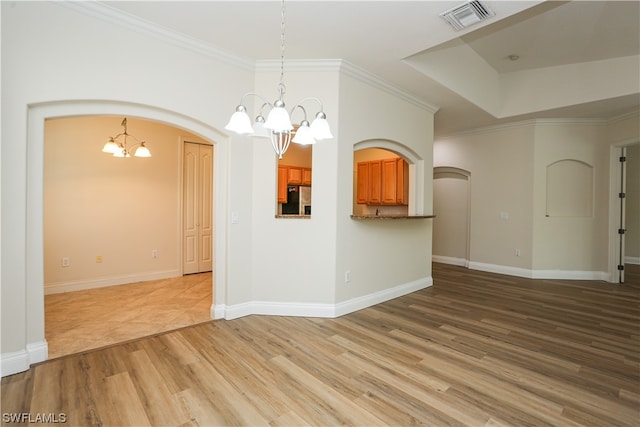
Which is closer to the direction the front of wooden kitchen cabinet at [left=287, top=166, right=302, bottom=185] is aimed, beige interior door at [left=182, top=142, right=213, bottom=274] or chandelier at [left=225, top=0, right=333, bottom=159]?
the chandelier

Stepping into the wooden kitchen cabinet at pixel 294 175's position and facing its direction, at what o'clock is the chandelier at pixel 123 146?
The chandelier is roughly at 2 o'clock from the wooden kitchen cabinet.

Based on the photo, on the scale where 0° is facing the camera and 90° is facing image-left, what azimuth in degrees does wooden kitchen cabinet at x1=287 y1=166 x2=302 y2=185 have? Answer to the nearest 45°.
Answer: approximately 0°

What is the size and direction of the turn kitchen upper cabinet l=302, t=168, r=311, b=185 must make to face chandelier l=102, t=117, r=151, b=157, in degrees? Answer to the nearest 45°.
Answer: approximately 45° to its right

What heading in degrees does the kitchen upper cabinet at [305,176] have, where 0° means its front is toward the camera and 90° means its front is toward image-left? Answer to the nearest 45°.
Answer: approximately 0°

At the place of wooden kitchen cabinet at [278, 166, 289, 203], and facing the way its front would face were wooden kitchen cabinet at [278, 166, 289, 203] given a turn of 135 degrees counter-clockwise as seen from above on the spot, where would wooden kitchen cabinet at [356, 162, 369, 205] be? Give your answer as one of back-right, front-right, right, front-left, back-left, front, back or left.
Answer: front-right

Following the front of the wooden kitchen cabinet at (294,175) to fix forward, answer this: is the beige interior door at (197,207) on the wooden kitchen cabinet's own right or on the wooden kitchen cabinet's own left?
on the wooden kitchen cabinet's own right

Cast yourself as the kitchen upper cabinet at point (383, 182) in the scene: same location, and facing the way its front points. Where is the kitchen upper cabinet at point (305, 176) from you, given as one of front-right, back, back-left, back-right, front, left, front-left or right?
front-right

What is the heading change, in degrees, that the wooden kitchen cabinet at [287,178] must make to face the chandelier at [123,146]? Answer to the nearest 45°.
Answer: approximately 45° to its right

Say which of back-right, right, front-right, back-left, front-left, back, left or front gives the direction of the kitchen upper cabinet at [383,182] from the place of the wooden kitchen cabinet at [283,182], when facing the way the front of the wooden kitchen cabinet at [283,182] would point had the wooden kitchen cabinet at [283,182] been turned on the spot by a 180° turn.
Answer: right
